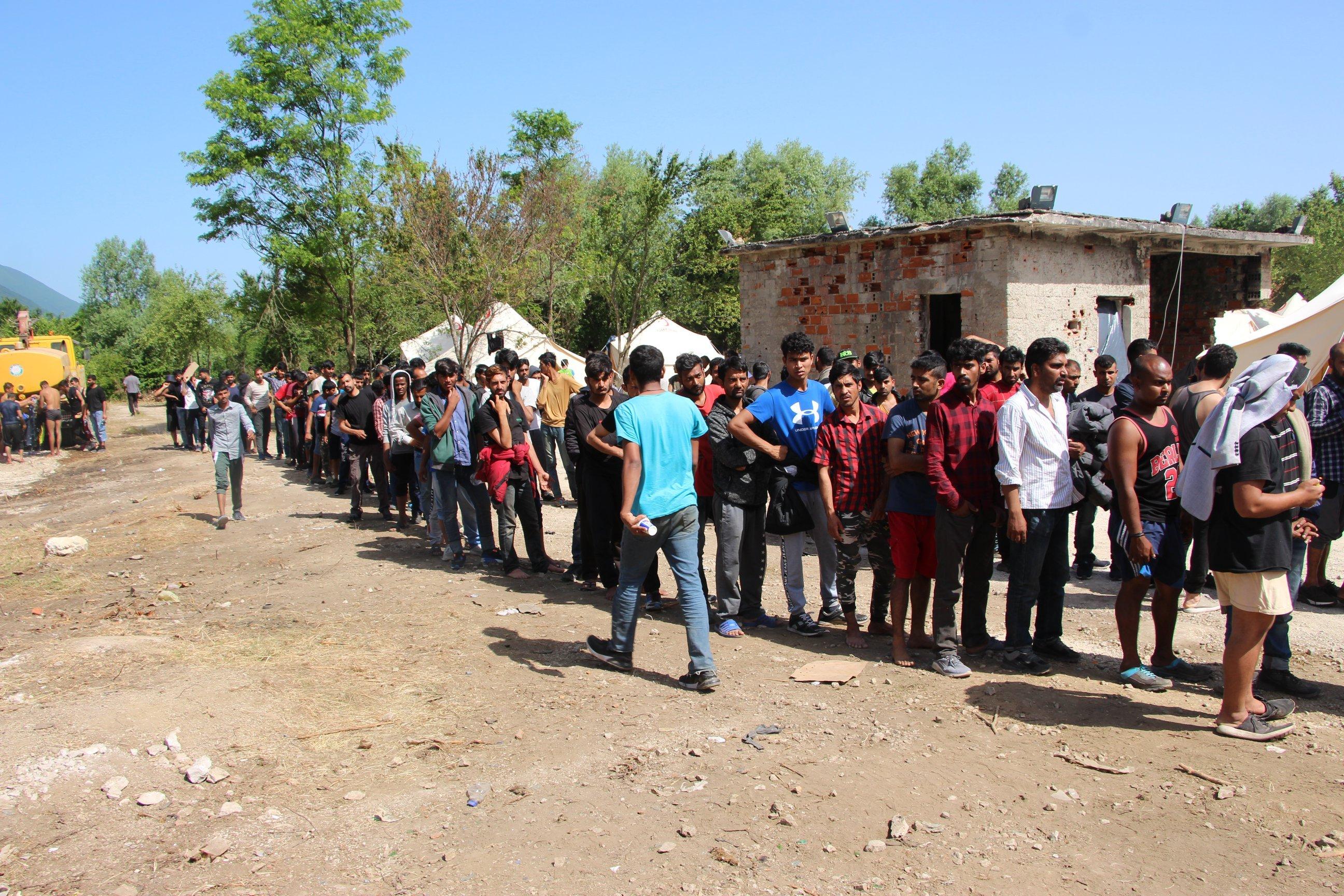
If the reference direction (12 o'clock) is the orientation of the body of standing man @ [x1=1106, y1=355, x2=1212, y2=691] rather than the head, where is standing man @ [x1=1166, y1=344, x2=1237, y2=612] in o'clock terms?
standing man @ [x1=1166, y1=344, x2=1237, y2=612] is roughly at 8 o'clock from standing man @ [x1=1106, y1=355, x2=1212, y2=691].

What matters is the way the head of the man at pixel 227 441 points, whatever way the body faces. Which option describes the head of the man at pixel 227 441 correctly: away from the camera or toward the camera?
toward the camera

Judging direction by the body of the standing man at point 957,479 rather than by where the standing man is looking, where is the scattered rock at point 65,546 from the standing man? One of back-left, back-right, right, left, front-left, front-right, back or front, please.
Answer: back-right

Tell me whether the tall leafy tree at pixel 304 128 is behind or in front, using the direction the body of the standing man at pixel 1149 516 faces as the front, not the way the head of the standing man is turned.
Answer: behind

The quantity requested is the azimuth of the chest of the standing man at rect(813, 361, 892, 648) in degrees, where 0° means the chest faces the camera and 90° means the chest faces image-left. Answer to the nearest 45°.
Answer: approximately 0°

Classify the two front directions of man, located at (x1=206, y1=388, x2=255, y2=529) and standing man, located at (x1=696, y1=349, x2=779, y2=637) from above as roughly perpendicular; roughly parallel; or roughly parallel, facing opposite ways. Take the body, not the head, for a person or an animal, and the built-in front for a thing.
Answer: roughly parallel

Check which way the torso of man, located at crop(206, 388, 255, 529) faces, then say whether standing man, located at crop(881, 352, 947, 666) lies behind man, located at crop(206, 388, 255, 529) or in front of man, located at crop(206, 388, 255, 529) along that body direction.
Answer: in front

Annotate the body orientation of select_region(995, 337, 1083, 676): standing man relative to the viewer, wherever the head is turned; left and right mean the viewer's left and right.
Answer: facing the viewer and to the right of the viewer

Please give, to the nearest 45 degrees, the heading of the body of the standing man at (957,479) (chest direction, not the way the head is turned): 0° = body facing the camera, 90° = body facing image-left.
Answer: approximately 315°

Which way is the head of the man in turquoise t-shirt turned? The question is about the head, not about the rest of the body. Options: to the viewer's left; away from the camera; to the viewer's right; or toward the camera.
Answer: away from the camera

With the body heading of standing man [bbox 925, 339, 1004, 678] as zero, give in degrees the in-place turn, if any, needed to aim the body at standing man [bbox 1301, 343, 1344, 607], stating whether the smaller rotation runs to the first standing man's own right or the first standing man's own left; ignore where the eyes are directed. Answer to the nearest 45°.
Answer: approximately 90° to the first standing man's own left

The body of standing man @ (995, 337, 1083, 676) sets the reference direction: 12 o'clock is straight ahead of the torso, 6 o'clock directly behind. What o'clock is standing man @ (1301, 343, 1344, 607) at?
standing man @ (1301, 343, 1344, 607) is roughly at 9 o'clock from standing man @ (995, 337, 1083, 676).

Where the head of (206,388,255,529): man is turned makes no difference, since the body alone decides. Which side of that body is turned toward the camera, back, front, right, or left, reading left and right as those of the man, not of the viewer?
front
